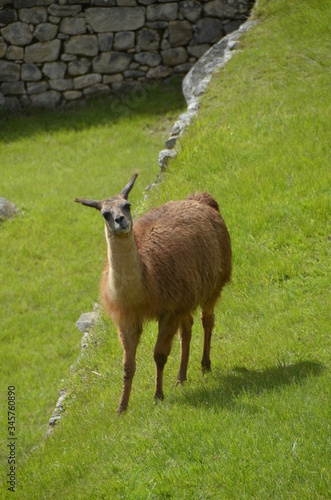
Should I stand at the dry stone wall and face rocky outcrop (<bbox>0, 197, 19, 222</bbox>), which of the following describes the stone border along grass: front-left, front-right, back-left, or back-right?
front-left

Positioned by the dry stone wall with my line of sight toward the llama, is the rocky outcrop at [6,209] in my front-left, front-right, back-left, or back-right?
front-right

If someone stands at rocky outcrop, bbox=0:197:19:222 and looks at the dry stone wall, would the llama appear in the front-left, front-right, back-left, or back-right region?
back-right

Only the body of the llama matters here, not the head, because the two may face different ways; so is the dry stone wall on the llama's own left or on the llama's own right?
on the llama's own right
